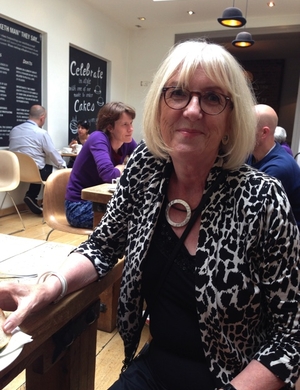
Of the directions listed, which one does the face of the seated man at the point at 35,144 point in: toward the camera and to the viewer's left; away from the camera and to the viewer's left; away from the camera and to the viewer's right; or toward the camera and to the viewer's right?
away from the camera and to the viewer's right

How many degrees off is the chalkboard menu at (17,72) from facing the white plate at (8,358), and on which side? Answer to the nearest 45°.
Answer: approximately 45° to its right

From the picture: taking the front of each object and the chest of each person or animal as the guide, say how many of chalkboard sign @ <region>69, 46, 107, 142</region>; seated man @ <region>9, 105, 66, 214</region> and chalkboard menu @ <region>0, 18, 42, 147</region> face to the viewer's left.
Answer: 0

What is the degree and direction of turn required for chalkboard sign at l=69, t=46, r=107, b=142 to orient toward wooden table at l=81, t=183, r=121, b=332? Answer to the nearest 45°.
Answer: approximately 45° to its right

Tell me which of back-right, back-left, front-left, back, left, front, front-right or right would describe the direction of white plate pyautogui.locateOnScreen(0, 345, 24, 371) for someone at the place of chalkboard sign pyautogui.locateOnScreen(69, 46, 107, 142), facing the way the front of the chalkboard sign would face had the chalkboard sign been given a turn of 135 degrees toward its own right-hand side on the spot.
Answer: left

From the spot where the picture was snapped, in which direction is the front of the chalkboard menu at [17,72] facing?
facing the viewer and to the right of the viewer

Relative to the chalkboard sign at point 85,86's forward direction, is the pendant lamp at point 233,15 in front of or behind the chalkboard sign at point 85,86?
in front

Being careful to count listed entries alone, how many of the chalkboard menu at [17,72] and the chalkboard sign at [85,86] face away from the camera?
0

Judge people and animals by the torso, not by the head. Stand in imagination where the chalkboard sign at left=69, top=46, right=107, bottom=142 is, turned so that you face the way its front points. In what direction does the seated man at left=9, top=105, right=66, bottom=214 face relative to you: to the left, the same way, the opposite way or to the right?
to the left

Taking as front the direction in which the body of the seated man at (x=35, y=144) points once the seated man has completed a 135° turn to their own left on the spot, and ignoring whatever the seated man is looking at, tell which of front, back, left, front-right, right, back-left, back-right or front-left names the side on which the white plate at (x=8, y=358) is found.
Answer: left

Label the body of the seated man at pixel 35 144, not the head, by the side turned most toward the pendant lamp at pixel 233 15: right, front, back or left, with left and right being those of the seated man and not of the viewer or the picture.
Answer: right
